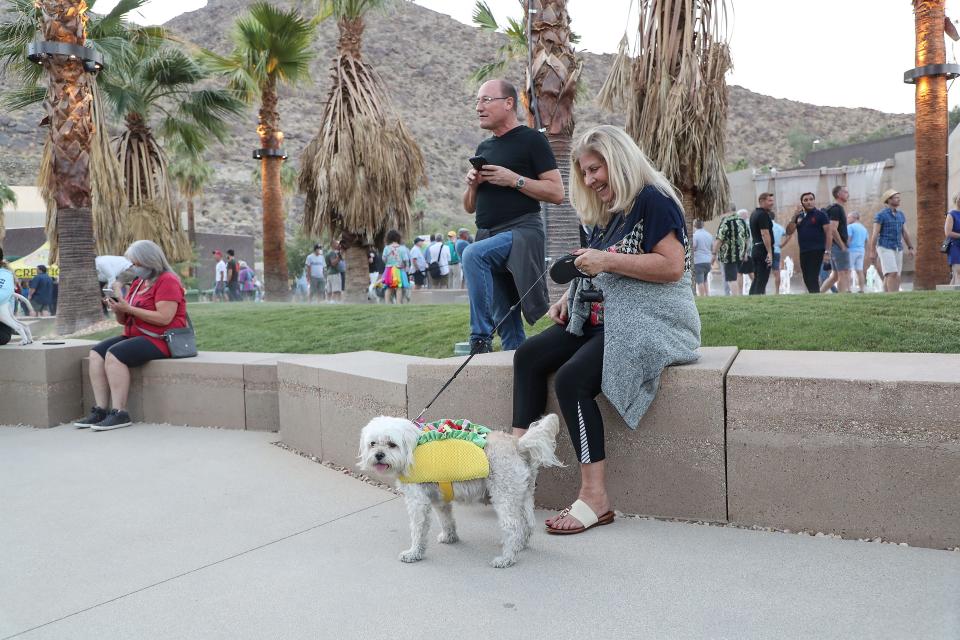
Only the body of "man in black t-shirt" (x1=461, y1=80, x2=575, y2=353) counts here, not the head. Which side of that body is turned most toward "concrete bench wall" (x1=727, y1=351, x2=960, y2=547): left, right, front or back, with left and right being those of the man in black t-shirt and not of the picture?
left

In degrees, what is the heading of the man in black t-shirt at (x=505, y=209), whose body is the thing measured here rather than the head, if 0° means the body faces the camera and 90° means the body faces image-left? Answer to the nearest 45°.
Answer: approximately 45°

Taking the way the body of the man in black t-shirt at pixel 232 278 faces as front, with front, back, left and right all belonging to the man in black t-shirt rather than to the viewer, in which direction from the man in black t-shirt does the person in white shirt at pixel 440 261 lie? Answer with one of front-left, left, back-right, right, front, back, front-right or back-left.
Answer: back-left

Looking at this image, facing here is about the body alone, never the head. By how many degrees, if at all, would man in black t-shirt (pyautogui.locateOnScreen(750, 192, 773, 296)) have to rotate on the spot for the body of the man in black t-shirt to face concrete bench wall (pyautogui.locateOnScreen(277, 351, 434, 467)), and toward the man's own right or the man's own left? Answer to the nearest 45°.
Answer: approximately 90° to the man's own right

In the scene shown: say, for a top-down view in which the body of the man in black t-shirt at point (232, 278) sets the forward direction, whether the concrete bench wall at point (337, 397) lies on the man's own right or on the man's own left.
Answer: on the man's own left

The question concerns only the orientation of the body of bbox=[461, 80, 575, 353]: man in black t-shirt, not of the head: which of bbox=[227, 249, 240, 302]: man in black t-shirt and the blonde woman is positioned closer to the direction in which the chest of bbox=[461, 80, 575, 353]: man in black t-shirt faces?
the blonde woman

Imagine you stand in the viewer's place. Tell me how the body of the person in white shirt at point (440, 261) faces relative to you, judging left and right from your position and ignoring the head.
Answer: facing away from the viewer

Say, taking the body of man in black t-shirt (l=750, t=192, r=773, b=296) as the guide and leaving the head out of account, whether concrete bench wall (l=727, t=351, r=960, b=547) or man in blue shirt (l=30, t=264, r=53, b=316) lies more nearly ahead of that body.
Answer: the concrete bench wall

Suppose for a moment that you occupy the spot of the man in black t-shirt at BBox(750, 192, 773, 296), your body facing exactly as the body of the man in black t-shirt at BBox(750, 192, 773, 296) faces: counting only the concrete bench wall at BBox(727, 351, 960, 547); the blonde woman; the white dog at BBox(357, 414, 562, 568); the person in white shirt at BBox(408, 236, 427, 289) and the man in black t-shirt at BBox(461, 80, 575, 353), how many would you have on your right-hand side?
4
